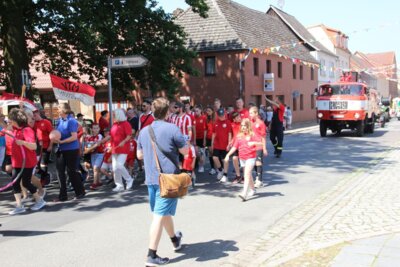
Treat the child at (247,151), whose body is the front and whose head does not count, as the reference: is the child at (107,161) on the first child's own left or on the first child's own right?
on the first child's own right

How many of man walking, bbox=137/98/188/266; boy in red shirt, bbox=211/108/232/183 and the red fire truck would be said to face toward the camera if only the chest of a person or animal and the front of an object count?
2

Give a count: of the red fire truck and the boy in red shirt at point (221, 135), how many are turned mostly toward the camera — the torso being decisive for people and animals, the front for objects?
2

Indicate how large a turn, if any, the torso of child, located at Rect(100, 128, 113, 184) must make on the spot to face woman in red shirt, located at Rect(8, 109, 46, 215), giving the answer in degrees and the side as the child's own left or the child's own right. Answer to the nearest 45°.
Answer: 0° — they already face them

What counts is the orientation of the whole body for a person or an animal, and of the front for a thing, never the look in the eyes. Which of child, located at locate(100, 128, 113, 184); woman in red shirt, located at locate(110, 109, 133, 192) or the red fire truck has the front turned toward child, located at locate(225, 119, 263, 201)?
the red fire truck

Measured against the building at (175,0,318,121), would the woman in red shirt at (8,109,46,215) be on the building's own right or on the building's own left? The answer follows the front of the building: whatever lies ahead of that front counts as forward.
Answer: on the building's own right

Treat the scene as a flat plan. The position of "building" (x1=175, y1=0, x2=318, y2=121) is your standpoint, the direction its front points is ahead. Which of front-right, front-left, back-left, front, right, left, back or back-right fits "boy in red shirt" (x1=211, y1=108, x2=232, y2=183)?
front-right

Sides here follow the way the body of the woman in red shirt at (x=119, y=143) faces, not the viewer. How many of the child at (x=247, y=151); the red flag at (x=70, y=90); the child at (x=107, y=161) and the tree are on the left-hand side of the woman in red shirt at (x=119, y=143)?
1

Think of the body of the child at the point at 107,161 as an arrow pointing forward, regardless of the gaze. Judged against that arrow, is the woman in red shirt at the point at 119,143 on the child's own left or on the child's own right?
on the child's own left

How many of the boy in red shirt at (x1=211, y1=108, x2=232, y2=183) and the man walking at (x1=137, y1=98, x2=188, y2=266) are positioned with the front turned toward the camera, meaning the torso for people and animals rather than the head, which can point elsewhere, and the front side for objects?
1
